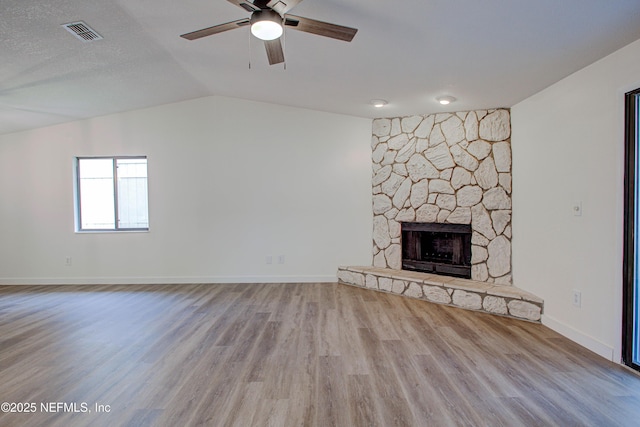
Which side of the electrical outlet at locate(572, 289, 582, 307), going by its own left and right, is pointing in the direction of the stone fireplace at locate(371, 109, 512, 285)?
right

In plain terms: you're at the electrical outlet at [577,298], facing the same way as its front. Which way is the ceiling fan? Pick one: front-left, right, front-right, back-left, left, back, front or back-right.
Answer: front

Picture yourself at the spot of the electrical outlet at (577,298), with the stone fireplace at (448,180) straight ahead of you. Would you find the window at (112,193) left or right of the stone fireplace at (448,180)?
left

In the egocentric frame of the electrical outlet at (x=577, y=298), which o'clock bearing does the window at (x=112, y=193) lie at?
The window is roughly at 1 o'clock from the electrical outlet.

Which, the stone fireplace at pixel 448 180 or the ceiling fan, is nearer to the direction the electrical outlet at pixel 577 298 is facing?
the ceiling fan

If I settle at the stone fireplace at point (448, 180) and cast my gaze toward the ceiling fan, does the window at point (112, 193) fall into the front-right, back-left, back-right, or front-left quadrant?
front-right
